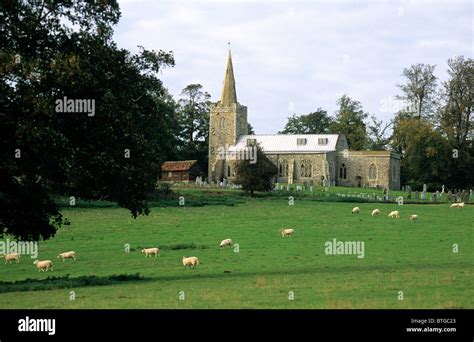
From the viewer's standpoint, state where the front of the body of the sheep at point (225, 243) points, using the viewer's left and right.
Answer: facing to the left of the viewer

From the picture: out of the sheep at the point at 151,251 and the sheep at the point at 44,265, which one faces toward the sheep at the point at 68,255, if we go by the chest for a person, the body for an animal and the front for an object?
the sheep at the point at 151,251

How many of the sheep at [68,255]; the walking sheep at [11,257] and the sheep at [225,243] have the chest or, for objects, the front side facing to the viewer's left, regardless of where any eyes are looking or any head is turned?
3

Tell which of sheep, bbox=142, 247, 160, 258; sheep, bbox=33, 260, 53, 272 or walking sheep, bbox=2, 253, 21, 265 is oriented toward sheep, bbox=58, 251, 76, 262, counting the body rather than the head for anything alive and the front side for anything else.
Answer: sheep, bbox=142, 247, 160, 258

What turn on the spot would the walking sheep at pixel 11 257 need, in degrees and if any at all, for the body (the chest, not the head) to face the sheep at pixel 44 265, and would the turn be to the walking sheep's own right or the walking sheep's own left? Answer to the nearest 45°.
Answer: approximately 135° to the walking sheep's own left

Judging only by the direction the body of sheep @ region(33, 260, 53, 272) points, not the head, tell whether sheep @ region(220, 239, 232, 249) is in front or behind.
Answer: behind

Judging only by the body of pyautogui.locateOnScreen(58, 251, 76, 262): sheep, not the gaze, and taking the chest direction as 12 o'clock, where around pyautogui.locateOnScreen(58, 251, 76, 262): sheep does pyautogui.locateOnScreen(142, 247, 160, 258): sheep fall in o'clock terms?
pyautogui.locateOnScreen(142, 247, 160, 258): sheep is roughly at 6 o'clock from pyautogui.locateOnScreen(58, 251, 76, 262): sheep.

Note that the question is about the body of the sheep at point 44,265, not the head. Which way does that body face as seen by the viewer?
to the viewer's left

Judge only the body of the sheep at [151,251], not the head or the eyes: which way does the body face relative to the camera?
to the viewer's left

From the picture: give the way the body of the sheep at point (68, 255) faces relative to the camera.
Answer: to the viewer's left

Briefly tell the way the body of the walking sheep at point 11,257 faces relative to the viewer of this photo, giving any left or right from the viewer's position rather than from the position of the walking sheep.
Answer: facing to the left of the viewer

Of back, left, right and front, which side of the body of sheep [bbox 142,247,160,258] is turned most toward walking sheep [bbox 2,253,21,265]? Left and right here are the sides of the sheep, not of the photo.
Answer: front
